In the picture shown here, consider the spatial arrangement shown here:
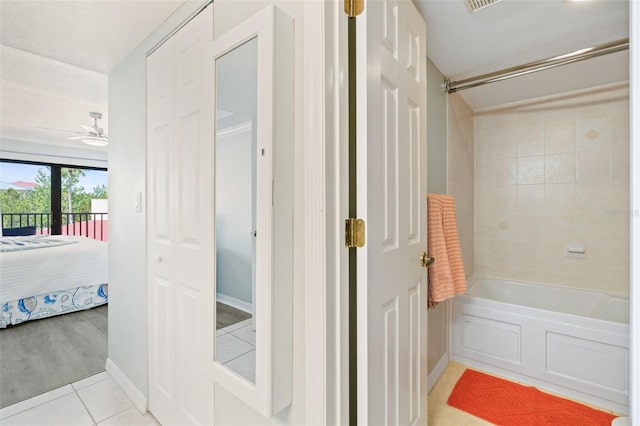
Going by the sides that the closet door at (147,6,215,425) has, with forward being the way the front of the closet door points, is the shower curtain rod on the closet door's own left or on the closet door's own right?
on the closet door's own left

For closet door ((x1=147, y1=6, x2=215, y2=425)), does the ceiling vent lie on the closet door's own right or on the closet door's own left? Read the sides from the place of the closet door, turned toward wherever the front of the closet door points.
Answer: on the closet door's own left

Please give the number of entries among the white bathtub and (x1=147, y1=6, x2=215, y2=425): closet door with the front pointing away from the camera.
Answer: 0

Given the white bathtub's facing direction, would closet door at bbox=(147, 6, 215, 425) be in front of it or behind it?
in front

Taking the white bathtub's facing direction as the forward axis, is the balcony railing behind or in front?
in front

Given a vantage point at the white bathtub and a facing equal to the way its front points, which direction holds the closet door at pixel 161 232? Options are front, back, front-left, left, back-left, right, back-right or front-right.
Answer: front

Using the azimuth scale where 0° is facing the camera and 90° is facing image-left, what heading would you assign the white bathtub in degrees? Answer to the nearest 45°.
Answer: approximately 45°
